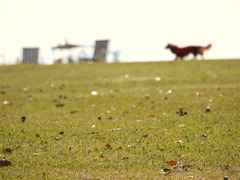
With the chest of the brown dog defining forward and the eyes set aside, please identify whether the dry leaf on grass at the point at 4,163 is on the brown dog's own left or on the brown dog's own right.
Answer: on the brown dog's own left

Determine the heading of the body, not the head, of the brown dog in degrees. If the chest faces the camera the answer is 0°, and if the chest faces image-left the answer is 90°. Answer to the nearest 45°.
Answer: approximately 90°
